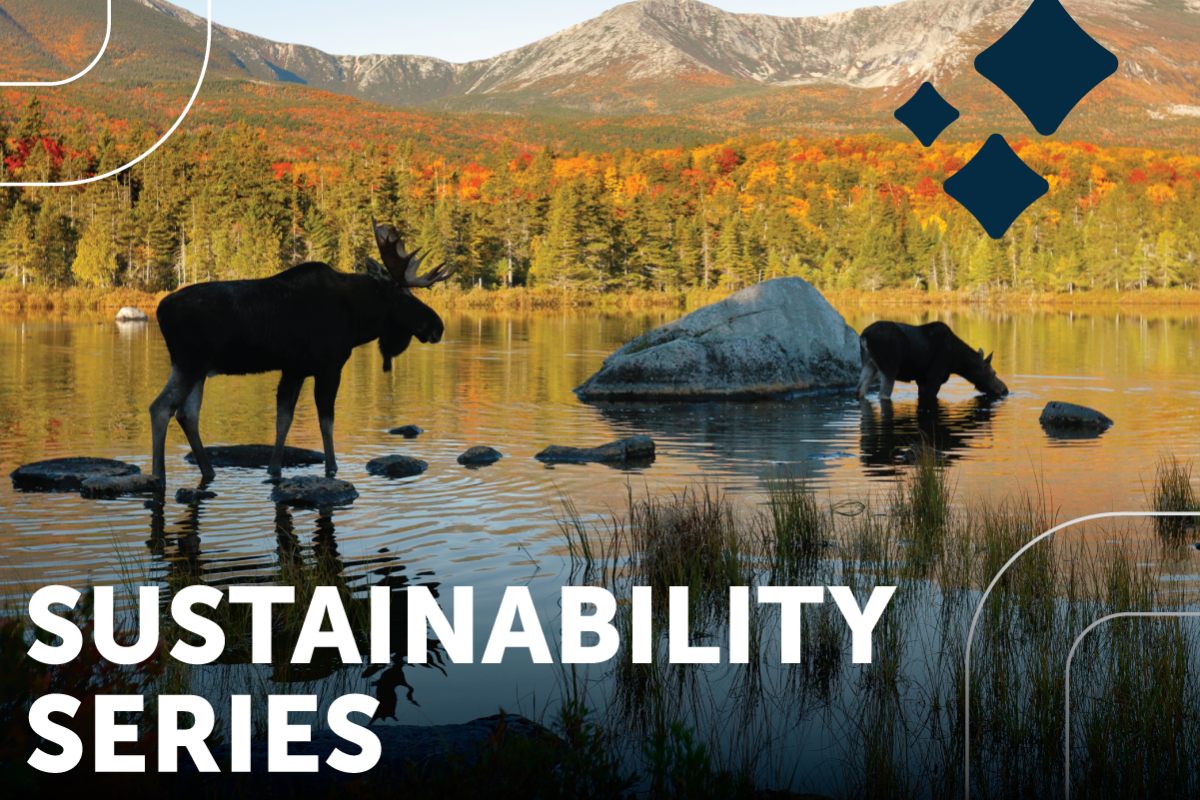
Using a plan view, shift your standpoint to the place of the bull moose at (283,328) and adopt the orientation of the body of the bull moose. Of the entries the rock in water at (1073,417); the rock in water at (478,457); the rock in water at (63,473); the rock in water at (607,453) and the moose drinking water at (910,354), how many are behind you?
1

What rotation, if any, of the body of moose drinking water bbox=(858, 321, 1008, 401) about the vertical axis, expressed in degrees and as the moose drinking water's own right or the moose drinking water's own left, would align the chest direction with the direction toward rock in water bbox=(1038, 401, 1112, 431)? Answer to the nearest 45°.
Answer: approximately 45° to the moose drinking water's own right

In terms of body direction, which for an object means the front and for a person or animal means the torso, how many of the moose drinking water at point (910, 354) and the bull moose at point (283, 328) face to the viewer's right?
2

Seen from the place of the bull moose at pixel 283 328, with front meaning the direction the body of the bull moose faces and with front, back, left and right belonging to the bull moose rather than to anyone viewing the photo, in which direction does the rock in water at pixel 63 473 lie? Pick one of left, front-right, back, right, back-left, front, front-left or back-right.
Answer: back

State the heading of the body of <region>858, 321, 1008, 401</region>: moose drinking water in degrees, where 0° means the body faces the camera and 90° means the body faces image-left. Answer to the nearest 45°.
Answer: approximately 270°

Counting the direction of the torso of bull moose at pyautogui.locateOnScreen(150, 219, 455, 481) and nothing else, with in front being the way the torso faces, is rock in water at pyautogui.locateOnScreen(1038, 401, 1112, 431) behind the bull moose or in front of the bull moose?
in front

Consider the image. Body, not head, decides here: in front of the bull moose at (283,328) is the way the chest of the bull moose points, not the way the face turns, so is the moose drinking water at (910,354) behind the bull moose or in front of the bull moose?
in front

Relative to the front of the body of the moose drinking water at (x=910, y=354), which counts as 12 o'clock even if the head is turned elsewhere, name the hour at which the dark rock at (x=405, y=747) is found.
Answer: The dark rock is roughly at 3 o'clock from the moose drinking water.

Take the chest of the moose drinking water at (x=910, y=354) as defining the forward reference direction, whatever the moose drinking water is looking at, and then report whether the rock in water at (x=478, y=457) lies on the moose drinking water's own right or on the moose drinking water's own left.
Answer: on the moose drinking water's own right

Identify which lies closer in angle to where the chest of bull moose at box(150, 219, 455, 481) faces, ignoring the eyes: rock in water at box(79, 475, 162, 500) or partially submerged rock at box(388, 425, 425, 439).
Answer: the partially submerged rock

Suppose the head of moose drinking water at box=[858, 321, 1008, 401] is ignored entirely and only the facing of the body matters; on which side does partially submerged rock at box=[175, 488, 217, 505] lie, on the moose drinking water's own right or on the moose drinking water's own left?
on the moose drinking water's own right

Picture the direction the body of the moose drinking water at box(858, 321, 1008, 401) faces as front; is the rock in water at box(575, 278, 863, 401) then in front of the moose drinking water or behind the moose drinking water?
behind

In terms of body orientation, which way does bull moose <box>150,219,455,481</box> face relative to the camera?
to the viewer's right
